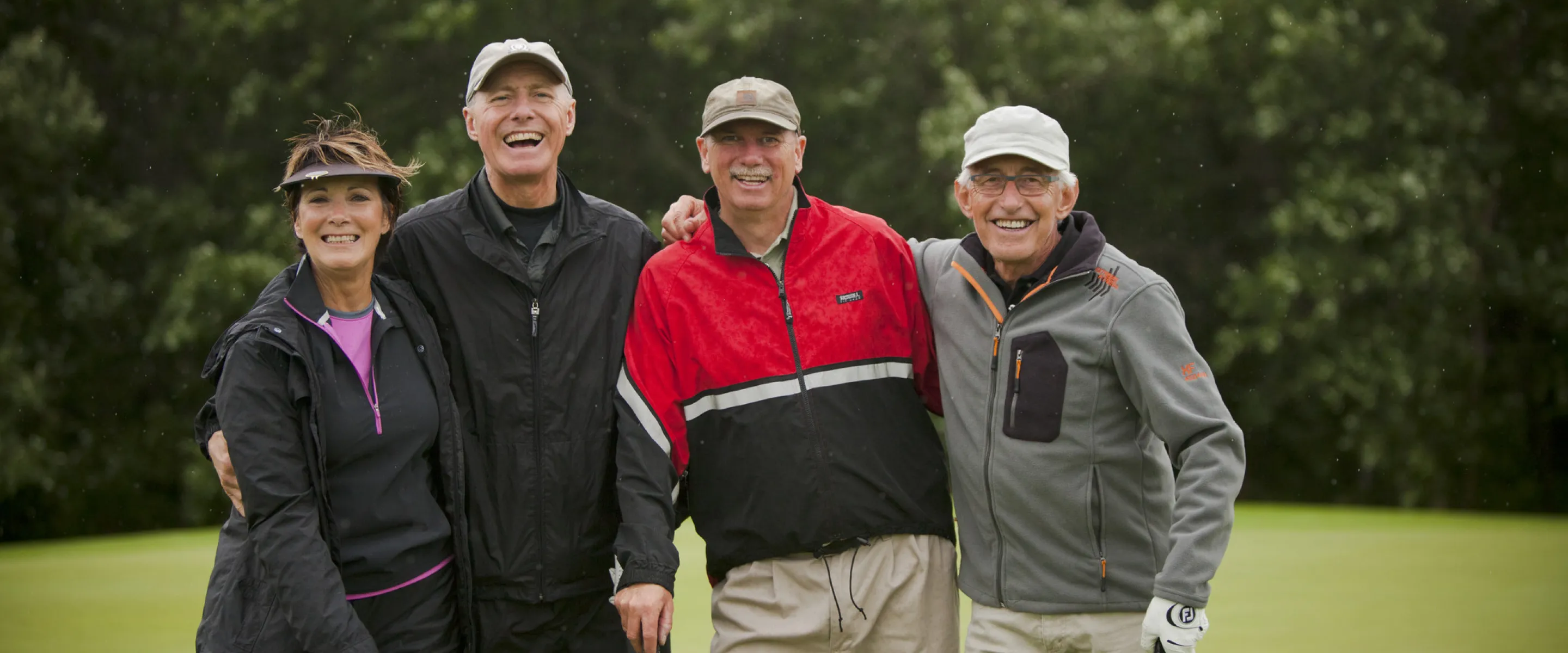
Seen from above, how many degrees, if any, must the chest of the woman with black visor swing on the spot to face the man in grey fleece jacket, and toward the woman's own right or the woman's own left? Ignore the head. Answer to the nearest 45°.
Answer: approximately 45° to the woman's own left

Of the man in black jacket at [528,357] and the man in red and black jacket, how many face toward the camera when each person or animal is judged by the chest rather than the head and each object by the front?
2

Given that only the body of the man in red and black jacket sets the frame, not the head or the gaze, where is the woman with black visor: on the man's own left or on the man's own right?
on the man's own right

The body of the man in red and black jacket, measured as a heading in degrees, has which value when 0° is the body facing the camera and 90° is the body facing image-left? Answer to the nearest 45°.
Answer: approximately 0°

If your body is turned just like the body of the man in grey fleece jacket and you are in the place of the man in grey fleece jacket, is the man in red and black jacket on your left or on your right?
on your right
